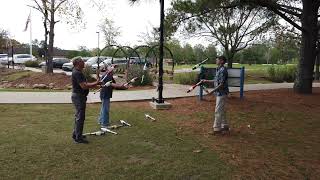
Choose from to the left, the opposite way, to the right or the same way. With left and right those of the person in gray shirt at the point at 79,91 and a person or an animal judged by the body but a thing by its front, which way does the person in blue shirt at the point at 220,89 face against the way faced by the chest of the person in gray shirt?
the opposite way

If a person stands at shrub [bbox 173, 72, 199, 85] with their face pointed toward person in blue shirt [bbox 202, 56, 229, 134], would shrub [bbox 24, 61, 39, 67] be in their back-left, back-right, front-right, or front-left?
back-right

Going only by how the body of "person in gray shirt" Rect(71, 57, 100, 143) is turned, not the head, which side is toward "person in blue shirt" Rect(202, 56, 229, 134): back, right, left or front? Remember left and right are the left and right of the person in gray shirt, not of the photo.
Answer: front

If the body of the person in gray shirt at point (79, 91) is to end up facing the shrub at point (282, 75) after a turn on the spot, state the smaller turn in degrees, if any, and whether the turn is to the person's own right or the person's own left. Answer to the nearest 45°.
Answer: approximately 45° to the person's own left

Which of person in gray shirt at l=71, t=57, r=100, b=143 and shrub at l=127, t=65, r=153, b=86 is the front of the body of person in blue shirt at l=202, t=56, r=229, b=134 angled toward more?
the person in gray shirt

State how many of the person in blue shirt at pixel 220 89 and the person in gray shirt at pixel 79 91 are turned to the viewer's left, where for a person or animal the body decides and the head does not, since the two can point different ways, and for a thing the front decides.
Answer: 1

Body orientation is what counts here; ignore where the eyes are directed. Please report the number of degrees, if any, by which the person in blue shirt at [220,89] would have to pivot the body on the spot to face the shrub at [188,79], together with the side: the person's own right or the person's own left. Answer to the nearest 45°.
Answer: approximately 90° to the person's own right

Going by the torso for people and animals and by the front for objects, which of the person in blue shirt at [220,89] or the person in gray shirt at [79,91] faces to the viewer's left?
the person in blue shirt

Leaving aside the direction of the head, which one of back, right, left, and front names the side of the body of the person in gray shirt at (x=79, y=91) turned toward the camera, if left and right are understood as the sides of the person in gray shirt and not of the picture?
right

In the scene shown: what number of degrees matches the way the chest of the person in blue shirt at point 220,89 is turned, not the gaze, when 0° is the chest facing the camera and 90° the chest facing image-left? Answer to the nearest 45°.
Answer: approximately 90°
